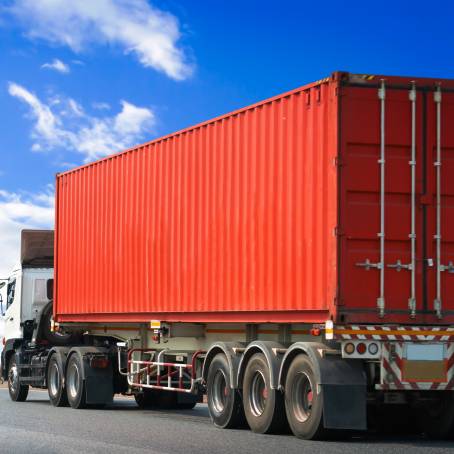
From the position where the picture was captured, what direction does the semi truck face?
facing away from the viewer and to the left of the viewer
